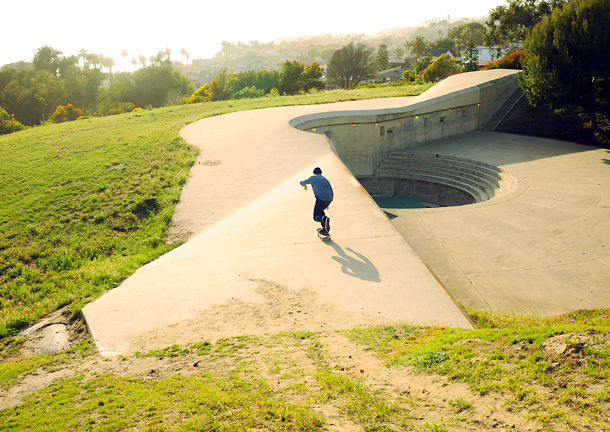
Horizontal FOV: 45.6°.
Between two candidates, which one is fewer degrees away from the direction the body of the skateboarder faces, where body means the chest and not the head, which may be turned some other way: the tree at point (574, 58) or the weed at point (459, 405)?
the tree

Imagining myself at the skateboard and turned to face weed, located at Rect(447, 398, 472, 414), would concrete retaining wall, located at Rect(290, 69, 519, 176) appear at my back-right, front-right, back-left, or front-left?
back-left

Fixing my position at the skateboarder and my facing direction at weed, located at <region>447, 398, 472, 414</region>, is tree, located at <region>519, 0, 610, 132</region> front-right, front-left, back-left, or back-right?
back-left

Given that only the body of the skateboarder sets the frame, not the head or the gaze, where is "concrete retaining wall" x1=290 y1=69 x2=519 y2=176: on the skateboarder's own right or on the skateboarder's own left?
on the skateboarder's own right

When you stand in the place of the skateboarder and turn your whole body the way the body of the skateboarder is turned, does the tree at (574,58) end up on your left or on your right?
on your right

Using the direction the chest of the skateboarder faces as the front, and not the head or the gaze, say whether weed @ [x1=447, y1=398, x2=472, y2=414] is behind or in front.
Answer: behind

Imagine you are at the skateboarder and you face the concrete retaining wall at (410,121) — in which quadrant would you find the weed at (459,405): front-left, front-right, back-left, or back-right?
back-right

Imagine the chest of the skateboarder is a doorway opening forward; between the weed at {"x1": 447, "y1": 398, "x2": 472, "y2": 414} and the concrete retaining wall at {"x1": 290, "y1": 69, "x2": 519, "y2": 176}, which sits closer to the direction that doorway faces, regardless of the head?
the concrete retaining wall

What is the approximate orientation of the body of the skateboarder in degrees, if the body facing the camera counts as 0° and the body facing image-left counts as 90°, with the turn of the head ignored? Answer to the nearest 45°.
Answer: approximately 135°
